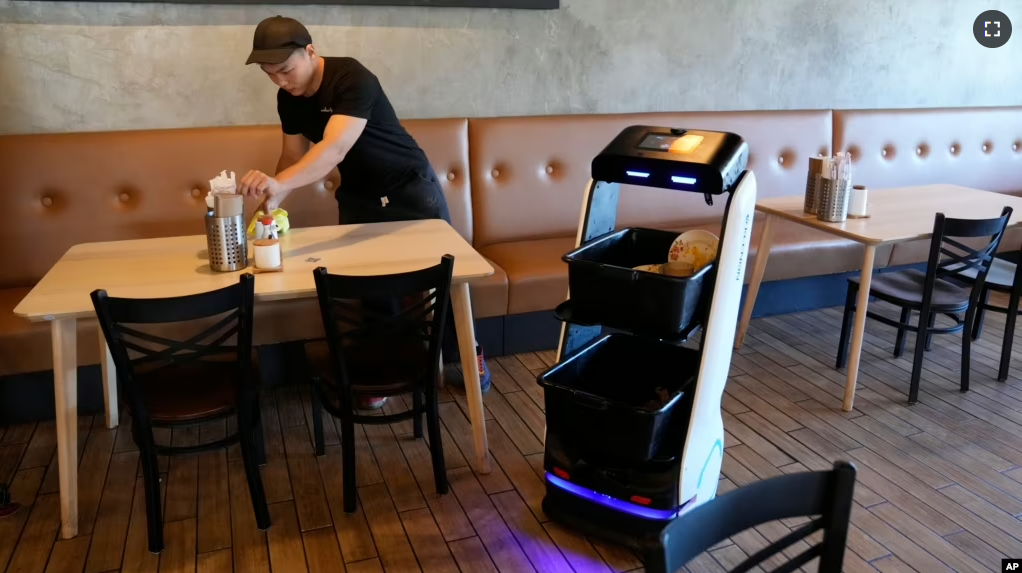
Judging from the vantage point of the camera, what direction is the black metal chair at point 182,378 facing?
facing away from the viewer

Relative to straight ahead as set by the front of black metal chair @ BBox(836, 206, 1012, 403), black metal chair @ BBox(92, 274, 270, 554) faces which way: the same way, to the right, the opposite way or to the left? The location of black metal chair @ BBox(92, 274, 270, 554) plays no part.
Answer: the same way

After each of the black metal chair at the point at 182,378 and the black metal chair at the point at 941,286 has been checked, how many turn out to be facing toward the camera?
0

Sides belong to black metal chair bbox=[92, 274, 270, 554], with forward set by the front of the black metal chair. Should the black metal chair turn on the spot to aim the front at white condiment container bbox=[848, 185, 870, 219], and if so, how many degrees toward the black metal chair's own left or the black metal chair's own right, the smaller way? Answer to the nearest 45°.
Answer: approximately 90° to the black metal chair's own right

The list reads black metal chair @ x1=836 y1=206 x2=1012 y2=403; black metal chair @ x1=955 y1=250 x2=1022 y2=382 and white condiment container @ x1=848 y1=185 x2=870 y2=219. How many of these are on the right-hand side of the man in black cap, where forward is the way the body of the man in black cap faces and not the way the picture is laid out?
0

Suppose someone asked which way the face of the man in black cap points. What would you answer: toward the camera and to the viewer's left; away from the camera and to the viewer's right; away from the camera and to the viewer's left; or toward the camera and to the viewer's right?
toward the camera and to the viewer's left

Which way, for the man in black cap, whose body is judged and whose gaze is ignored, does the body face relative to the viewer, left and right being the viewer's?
facing the viewer and to the left of the viewer

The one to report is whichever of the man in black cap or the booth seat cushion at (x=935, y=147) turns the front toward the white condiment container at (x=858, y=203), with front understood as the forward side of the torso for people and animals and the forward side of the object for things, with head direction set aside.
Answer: the booth seat cushion

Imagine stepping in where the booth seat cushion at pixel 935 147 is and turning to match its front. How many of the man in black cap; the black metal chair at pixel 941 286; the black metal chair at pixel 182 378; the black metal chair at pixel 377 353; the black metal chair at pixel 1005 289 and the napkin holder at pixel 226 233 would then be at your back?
0

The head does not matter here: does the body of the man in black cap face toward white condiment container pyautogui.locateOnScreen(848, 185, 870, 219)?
no

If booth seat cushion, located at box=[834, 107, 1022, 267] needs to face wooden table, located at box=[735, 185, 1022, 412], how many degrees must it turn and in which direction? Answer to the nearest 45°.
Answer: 0° — it already faces it

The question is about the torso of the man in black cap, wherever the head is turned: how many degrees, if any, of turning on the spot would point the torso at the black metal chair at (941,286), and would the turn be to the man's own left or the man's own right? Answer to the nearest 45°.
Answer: approximately 135° to the man's own left

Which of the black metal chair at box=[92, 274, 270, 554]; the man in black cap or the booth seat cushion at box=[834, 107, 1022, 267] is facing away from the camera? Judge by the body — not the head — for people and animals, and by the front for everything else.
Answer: the black metal chair

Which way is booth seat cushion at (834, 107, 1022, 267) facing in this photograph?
toward the camera

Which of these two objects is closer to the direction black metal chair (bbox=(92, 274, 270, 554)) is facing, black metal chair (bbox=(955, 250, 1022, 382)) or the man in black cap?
the man in black cap

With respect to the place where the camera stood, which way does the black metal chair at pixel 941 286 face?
facing away from the viewer and to the left of the viewer

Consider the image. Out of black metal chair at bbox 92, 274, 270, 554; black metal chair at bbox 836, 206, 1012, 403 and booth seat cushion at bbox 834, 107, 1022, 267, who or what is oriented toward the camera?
the booth seat cushion

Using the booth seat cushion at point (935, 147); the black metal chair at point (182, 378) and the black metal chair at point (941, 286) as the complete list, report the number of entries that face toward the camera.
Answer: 1
